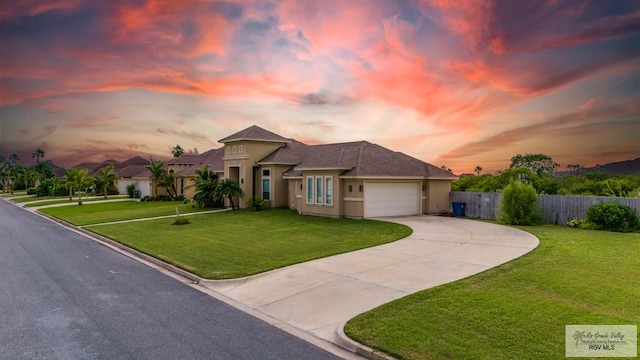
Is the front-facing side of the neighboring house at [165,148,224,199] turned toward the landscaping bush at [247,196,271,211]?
no

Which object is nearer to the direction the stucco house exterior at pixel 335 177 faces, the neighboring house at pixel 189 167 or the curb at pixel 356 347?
the curb

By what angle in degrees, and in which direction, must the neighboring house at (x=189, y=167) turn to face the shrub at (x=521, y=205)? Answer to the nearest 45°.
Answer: approximately 90° to its left

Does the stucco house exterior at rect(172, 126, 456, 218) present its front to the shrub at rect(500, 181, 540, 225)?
no

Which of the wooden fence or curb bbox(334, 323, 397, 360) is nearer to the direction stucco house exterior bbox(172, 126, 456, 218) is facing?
the curb

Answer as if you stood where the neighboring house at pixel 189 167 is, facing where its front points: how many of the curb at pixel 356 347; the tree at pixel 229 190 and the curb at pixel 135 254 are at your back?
0

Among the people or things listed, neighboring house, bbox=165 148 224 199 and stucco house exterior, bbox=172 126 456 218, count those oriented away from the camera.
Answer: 0

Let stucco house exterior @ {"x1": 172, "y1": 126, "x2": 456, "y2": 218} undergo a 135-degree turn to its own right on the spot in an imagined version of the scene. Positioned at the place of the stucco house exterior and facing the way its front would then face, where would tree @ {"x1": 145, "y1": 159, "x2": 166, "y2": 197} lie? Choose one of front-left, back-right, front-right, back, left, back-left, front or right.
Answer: front-left

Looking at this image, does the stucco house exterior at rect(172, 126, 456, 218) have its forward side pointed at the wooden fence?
no

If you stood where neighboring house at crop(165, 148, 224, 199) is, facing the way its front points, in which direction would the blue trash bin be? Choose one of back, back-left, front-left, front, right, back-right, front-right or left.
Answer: left

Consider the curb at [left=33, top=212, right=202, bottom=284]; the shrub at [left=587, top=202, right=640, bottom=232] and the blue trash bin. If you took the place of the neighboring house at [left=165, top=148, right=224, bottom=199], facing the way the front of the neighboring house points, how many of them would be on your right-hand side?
0

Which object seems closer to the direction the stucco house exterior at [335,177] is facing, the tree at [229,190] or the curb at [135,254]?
the curb

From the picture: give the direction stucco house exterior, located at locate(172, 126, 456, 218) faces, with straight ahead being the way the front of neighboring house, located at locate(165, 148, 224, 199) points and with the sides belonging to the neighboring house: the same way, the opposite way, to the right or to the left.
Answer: the same way

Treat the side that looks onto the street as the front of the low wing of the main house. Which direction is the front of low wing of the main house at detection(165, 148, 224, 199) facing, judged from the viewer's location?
facing the viewer and to the left of the viewer

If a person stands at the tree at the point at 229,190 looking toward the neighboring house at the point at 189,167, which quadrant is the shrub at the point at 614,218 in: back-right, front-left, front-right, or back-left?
back-right

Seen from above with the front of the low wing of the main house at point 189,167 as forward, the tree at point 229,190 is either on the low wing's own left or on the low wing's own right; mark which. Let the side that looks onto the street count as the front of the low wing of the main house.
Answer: on the low wing's own left

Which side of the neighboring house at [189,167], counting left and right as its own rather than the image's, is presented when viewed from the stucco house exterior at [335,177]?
left

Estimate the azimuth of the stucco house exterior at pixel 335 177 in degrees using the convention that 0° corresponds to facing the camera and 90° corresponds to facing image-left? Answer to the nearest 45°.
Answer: approximately 45°

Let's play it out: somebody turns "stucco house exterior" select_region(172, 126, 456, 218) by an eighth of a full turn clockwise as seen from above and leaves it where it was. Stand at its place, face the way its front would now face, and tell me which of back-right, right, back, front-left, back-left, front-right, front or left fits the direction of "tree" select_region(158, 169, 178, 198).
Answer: front-right
